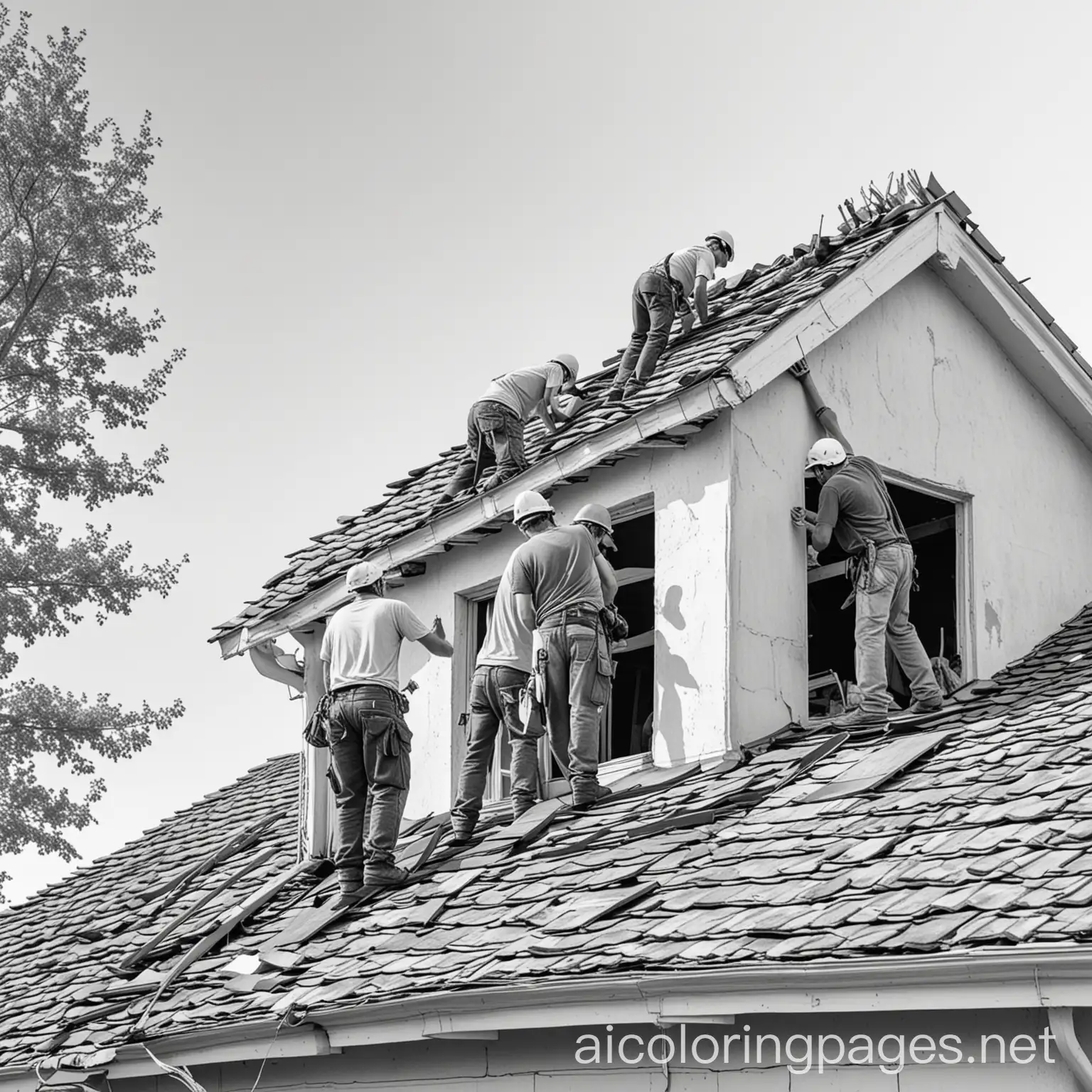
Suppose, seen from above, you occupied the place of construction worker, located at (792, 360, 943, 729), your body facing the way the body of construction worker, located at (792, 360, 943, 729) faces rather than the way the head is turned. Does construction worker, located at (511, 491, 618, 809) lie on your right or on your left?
on your left

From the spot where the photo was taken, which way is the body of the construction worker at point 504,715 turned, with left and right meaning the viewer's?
facing away from the viewer and to the right of the viewer

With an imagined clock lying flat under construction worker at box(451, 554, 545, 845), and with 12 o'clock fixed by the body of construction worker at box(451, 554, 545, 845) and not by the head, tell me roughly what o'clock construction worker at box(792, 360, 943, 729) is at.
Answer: construction worker at box(792, 360, 943, 729) is roughly at 2 o'clock from construction worker at box(451, 554, 545, 845).

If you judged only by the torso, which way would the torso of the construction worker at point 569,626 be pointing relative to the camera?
away from the camera
